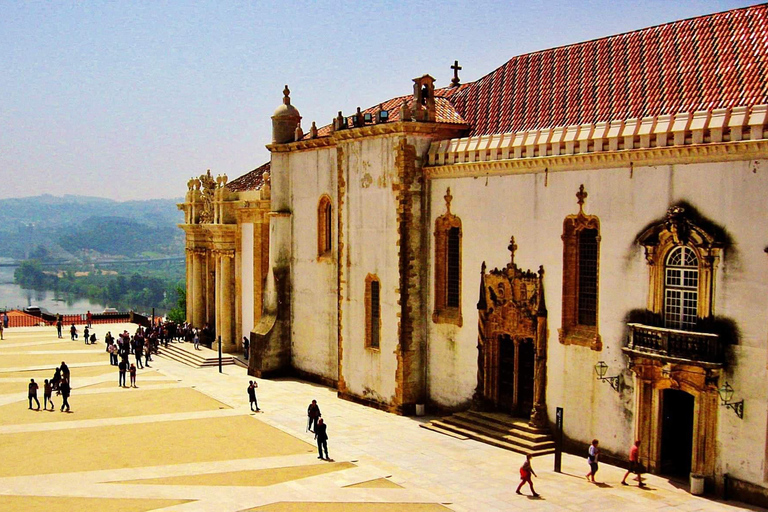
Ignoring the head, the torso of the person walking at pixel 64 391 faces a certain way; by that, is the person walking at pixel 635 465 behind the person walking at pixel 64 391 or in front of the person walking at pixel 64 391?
behind

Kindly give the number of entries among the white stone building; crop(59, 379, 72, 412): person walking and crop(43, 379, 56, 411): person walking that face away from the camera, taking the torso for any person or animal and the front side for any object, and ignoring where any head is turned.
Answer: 2

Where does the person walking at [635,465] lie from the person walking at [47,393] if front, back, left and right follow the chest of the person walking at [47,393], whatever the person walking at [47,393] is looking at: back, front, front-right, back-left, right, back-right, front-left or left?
back-right

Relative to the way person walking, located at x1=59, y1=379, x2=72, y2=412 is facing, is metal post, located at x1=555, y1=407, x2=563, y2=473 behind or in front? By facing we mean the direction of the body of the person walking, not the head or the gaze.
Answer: behind

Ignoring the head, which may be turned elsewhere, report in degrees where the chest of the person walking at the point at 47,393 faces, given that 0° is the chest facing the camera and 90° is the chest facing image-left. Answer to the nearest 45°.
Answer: approximately 180°

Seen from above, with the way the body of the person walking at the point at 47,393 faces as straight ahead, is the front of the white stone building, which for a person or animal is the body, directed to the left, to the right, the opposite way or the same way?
to the left

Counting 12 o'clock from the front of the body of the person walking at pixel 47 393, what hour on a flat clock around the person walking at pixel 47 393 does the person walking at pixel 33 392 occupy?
the person walking at pixel 33 392 is roughly at 9 o'clock from the person walking at pixel 47 393.

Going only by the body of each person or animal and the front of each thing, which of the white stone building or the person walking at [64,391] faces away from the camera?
the person walking

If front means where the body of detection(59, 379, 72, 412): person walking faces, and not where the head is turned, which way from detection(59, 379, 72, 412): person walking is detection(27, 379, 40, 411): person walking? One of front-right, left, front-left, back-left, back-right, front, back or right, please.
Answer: front-left

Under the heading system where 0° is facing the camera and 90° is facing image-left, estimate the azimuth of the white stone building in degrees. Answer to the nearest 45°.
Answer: approximately 45°

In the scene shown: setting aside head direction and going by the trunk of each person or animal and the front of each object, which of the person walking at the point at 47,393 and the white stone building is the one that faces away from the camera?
the person walking

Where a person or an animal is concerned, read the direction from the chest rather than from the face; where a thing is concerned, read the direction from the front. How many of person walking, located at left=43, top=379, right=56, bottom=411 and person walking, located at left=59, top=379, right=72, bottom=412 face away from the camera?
2
